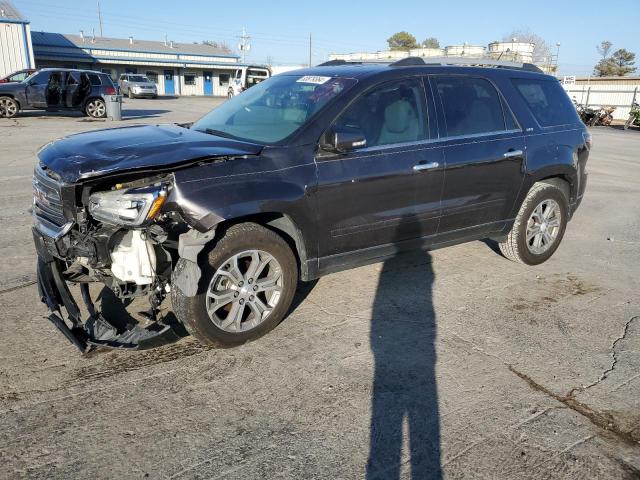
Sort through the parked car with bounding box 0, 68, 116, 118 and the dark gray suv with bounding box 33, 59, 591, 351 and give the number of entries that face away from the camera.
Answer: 0

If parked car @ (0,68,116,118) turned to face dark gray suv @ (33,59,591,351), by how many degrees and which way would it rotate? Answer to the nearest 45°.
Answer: approximately 90° to its left

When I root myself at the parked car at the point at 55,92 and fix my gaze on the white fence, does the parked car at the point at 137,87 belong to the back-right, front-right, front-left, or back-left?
front-left

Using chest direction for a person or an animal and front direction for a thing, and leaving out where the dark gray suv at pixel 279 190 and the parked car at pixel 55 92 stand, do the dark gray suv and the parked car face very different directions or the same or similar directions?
same or similar directions

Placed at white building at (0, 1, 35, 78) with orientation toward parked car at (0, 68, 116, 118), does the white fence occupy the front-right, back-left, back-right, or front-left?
front-left

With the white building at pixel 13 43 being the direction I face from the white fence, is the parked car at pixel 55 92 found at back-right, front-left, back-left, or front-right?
front-left

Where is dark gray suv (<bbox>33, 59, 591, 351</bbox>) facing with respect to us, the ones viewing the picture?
facing the viewer and to the left of the viewer

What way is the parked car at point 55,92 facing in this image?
to the viewer's left

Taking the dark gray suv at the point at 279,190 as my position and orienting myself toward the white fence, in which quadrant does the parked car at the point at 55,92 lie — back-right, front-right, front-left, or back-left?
front-left

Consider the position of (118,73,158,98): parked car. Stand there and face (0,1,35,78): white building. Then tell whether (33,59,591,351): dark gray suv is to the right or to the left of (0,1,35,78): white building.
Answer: left

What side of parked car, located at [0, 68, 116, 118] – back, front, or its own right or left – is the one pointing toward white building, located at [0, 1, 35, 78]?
right

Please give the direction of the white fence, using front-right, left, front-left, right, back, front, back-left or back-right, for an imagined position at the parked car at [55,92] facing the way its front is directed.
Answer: back

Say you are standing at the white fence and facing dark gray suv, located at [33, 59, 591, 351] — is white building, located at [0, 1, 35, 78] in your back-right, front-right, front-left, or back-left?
front-right

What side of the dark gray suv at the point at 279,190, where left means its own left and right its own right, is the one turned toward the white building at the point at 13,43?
right

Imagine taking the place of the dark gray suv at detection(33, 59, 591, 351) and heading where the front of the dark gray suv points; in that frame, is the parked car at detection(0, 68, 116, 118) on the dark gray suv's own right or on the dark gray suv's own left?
on the dark gray suv's own right
